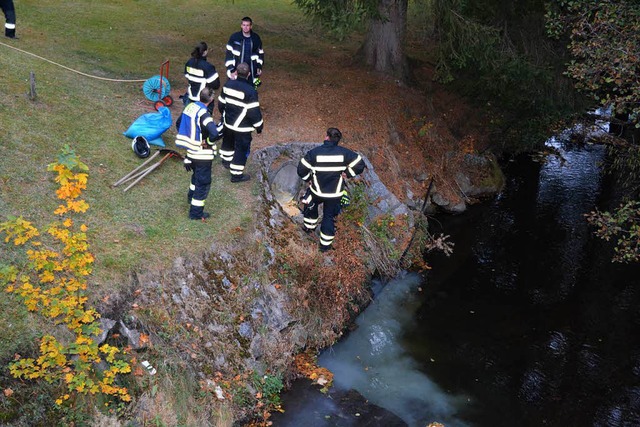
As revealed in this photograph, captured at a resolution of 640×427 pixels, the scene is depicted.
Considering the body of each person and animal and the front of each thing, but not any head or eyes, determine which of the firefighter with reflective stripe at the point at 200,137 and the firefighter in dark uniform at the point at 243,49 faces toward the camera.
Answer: the firefighter in dark uniform

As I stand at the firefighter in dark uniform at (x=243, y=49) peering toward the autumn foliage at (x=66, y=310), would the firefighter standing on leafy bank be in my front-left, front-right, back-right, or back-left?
front-left

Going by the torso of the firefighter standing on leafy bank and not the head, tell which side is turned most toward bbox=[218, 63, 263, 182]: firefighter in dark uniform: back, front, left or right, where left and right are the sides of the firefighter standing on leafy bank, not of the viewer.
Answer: left

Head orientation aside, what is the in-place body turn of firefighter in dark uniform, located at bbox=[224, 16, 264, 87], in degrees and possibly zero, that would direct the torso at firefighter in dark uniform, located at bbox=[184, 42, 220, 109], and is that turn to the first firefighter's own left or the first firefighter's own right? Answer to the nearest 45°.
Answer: approximately 45° to the first firefighter's own right

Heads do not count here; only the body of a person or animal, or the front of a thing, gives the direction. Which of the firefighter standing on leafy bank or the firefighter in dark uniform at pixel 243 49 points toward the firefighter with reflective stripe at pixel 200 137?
the firefighter in dark uniform

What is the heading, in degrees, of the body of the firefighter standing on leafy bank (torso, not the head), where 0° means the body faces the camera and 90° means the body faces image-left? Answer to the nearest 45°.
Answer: approximately 180°

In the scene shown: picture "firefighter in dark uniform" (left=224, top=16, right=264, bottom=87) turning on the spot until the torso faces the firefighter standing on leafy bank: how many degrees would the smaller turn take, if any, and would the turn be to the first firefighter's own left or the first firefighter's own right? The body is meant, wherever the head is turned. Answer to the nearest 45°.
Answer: approximately 45° to the first firefighter's own left

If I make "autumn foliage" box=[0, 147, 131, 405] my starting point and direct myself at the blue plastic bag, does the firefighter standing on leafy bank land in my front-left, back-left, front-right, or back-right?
front-right

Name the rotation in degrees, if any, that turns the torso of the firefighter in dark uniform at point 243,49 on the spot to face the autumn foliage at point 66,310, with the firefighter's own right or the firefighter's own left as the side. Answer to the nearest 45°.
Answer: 0° — they already face it

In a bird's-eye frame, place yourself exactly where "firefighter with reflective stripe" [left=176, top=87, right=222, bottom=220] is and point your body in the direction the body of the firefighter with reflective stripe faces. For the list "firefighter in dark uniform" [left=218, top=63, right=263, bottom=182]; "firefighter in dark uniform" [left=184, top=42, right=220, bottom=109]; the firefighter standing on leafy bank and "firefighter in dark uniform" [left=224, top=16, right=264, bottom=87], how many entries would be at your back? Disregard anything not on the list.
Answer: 0

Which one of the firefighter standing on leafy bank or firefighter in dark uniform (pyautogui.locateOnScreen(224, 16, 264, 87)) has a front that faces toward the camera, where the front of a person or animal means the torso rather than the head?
the firefighter in dark uniform

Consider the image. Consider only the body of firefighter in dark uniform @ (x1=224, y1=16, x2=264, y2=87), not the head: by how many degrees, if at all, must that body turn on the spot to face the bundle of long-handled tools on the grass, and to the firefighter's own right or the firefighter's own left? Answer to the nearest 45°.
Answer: approximately 45° to the firefighter's own right

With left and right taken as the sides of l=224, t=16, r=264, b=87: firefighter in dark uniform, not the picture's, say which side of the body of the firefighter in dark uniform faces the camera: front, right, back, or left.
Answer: front

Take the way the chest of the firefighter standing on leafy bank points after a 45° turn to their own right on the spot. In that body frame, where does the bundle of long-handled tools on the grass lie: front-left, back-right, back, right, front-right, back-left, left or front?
back-left

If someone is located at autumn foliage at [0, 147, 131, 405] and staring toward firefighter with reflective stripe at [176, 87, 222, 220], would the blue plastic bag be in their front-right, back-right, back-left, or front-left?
front-left
